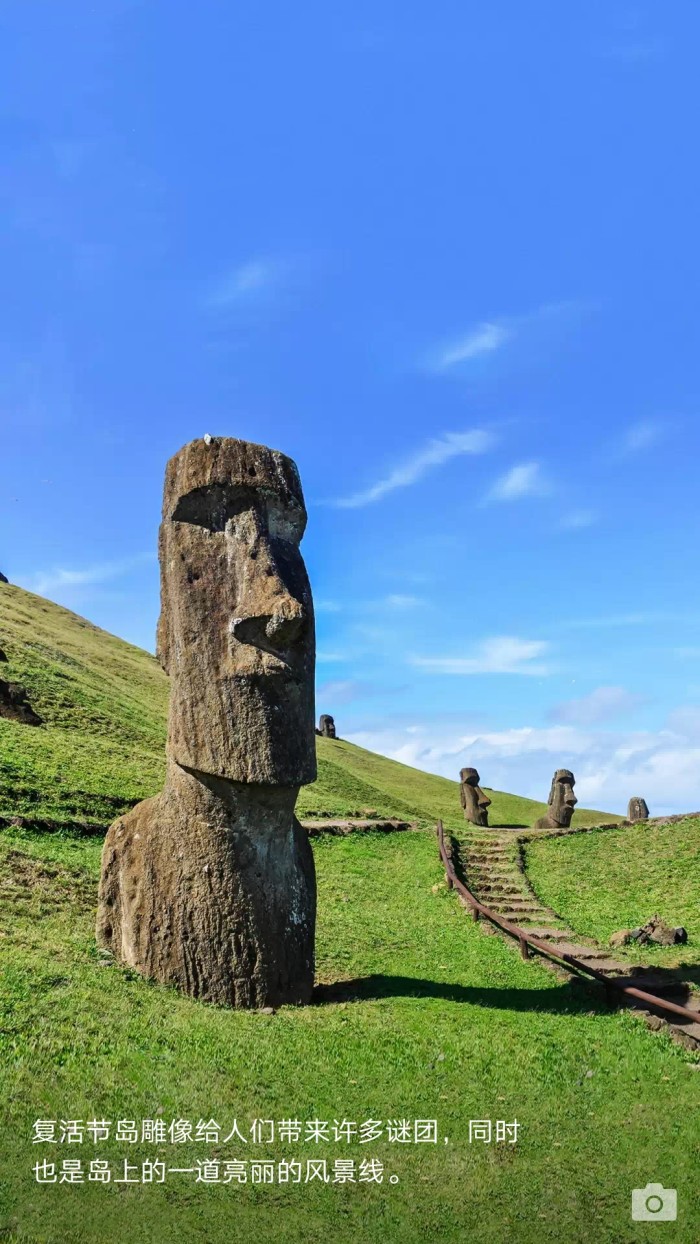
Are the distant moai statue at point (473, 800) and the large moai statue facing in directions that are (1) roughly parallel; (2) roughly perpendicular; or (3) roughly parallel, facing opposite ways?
roughly parallel

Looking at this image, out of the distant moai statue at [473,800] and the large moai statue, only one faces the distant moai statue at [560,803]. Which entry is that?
the distant moai statue at [473,800]

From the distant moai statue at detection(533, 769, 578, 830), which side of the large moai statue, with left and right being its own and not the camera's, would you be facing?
left

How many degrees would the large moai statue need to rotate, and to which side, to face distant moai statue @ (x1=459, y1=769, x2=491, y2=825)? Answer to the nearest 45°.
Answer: approximately 135° to its left

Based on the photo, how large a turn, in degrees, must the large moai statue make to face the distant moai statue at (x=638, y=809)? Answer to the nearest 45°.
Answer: approximately 90° to its left

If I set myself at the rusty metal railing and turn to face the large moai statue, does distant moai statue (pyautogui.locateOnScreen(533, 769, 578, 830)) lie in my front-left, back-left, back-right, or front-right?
back-right

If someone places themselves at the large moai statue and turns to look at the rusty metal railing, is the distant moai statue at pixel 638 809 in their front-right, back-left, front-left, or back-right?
front-left

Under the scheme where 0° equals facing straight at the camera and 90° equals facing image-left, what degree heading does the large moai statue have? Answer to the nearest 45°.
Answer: approximately 315°

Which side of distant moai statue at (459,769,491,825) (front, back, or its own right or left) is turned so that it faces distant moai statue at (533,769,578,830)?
front

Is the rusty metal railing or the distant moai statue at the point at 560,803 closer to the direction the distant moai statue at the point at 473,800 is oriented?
the distant moai statue

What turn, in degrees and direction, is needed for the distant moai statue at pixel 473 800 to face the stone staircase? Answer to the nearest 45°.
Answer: approximately 45° to its right

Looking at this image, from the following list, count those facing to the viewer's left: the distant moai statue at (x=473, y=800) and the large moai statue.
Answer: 0

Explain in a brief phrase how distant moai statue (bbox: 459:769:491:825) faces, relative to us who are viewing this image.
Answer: facing the viewer and to the right of the viewer
